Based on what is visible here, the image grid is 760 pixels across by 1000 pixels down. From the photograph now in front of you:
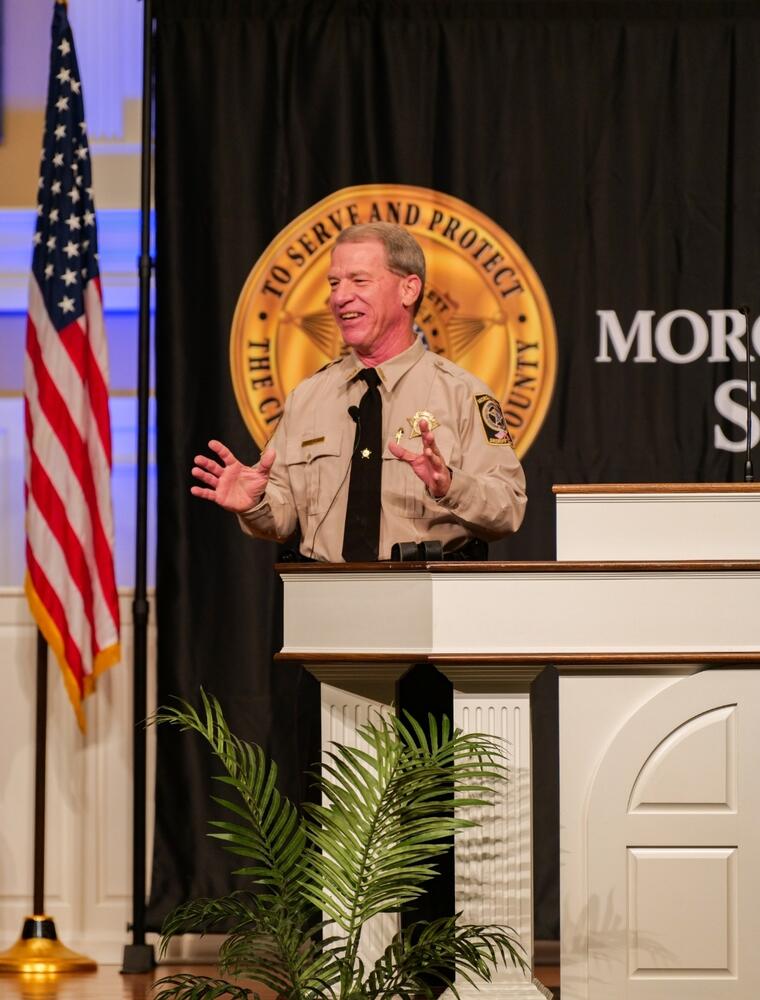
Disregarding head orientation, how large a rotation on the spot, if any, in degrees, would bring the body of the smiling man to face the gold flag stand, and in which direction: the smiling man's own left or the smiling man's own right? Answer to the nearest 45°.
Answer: approximately 90° to the smiling man's own right

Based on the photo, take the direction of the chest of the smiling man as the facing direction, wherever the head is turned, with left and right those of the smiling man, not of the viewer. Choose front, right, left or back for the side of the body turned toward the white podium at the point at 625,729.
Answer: left

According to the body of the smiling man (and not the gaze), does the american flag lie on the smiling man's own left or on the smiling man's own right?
on the smiling man's own right

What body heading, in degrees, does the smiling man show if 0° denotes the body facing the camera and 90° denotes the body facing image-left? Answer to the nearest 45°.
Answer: approximately 45°

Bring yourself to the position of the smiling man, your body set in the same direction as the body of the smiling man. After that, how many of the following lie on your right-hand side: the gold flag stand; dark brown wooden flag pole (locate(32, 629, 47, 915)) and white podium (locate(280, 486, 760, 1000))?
2
